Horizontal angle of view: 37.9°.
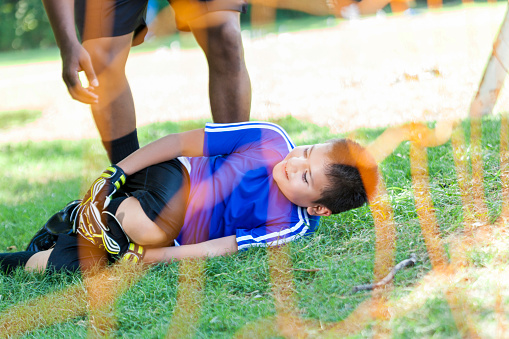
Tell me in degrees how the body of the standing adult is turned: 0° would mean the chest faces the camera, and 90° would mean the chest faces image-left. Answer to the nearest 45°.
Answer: approximately 0°

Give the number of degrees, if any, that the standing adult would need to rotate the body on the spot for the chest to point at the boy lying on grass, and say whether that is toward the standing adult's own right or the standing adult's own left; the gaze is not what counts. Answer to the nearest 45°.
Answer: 0° — they already face them
